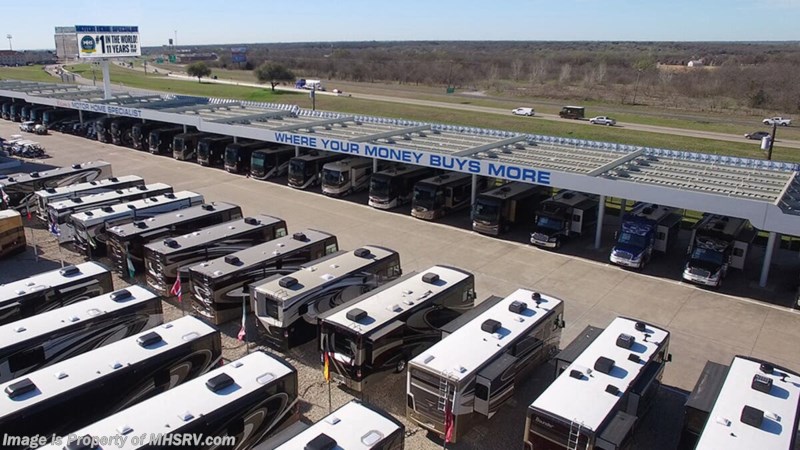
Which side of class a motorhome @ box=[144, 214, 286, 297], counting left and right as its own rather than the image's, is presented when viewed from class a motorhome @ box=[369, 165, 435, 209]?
front

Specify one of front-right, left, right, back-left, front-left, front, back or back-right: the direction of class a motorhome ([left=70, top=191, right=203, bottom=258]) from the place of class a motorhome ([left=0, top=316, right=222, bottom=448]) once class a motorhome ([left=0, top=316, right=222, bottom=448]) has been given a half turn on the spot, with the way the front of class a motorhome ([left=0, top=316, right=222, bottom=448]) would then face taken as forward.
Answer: front-left

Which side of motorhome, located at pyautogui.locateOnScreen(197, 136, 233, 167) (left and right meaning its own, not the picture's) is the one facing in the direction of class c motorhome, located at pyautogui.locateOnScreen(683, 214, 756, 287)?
left

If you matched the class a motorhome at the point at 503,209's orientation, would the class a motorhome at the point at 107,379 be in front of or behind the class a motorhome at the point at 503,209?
in front

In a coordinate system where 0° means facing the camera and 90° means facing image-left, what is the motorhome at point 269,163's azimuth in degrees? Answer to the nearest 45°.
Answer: approximately 45°

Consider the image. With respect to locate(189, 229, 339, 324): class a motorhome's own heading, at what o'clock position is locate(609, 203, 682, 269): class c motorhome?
locate(609, 203, 682, 269): class c motorhome is roughly at 1 o'clock from locate(189, 229, 339, 324): class a motorhome.

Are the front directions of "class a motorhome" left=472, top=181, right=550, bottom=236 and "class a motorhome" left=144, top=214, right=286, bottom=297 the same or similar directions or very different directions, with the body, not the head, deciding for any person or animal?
very different directions
